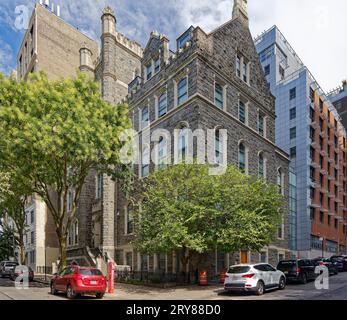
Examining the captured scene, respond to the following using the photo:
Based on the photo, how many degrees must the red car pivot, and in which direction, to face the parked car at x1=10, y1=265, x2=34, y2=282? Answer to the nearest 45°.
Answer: approximately 45° to its right

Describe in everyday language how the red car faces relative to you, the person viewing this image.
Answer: facing away from the viewer and to the left of the viewer

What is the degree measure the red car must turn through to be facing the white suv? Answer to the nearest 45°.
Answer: approximately 135° to its right
